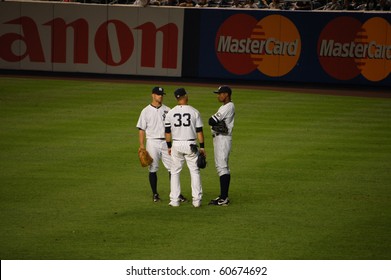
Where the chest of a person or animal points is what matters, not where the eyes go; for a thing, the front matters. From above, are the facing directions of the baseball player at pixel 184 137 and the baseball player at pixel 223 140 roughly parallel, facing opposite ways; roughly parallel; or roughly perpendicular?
roughly perpendicular

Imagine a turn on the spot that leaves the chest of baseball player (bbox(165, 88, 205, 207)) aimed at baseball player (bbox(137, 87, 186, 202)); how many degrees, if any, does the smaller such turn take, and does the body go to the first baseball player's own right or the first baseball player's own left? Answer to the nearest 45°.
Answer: approximately 45° to the first baseball player's own left

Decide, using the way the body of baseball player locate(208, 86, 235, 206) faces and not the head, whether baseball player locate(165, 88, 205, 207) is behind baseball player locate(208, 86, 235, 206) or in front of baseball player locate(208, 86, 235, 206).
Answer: in front

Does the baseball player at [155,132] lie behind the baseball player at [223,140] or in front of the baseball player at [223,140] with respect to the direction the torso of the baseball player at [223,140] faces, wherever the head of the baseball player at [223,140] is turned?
in front

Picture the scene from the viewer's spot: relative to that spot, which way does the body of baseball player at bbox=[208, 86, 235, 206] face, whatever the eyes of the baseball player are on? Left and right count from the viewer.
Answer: facing to the left of the viewer

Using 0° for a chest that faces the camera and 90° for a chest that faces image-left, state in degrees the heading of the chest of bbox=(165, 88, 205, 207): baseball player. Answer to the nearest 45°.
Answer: approximately 180°

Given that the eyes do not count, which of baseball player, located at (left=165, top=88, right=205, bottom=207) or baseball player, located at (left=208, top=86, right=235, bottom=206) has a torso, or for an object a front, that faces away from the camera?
baseball player, located at (left=165, top=88, right=205, bottom=207)

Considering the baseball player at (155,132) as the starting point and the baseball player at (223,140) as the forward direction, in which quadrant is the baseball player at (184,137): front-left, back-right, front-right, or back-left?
front-right
